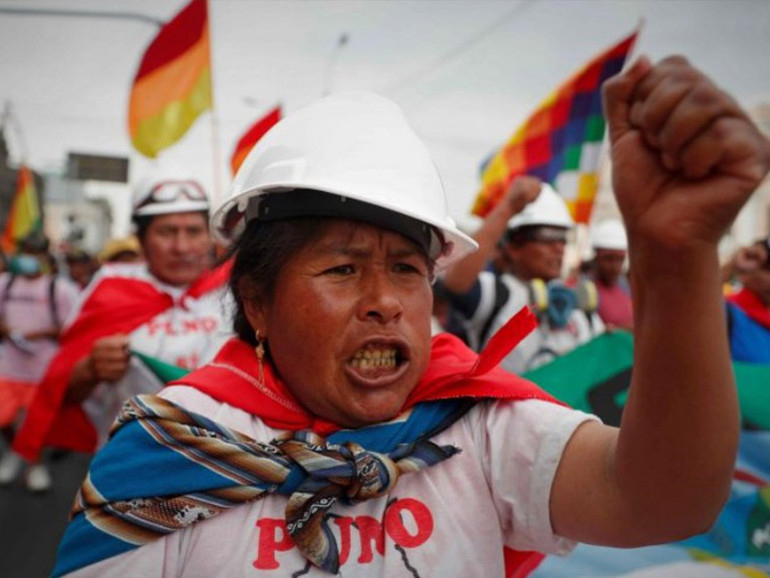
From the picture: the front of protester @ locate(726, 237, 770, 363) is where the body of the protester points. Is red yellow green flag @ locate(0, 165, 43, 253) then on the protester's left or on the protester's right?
on the protester's right

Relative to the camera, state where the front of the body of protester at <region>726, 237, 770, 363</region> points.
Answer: toward the camera

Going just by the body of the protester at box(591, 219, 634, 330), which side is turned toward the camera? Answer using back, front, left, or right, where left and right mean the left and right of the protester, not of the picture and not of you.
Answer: front

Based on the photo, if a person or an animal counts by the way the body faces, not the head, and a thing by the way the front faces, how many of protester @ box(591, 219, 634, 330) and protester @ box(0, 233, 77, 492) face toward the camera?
2

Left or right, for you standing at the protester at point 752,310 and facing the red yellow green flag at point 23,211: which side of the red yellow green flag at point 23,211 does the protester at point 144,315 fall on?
left

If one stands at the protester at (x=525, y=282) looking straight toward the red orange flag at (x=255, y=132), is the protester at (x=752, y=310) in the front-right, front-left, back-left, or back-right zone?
back-right

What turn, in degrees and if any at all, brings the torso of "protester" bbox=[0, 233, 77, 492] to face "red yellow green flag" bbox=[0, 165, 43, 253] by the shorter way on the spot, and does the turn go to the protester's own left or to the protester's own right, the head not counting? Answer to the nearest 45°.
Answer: approximately 180°

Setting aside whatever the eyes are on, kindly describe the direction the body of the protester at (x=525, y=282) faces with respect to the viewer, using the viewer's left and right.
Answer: facing the viewer and to the right of the viewer

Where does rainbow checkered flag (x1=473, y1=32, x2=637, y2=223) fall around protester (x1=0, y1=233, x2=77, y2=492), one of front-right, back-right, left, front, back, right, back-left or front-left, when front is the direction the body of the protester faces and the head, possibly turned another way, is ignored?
front-left

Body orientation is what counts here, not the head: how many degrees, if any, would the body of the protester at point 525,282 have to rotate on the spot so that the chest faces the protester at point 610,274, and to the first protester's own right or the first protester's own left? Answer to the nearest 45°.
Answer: approximately 135° to the first protester's own left

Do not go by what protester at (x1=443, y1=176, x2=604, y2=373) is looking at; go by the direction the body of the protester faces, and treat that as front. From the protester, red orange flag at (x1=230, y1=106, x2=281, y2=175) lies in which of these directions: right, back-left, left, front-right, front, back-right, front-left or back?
back

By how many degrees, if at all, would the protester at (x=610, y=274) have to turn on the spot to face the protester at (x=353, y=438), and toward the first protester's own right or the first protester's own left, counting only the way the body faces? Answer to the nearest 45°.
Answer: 0° — they already face them

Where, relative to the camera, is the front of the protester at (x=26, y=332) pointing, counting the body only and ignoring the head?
toward the camera
